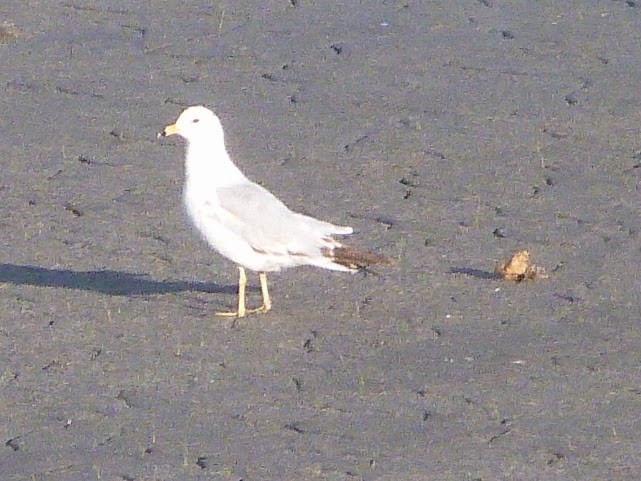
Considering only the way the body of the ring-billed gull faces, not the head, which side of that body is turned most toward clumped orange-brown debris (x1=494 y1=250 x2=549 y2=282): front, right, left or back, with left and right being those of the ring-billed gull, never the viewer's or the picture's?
back

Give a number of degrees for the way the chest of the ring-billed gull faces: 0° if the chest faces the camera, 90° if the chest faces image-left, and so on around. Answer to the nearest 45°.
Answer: approximately 90°

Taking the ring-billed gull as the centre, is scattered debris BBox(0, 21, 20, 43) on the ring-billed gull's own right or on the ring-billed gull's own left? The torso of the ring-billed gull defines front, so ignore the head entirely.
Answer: on the ring-billed gull's own right
